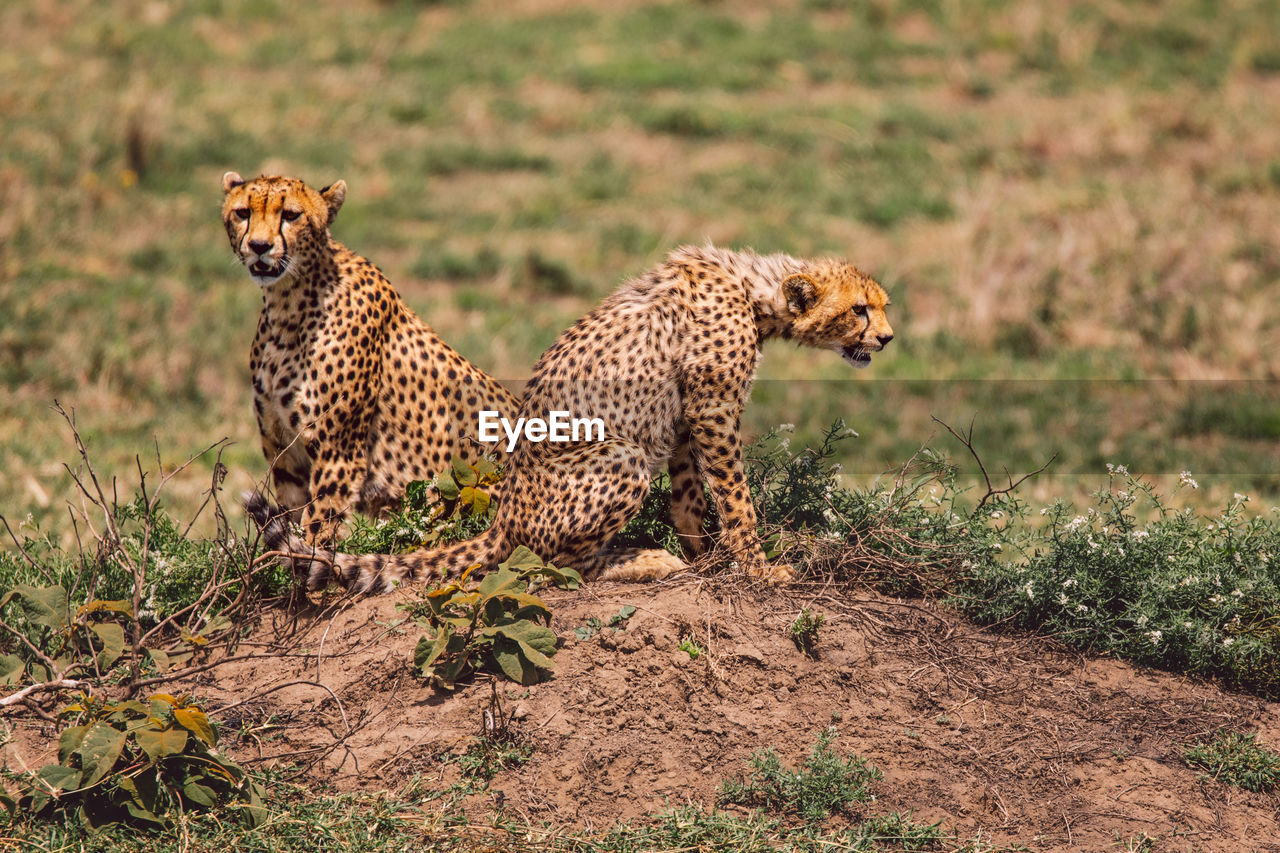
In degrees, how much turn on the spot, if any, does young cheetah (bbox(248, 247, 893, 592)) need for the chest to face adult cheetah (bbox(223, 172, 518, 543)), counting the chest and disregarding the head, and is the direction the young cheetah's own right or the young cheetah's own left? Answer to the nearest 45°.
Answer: approximately 180°

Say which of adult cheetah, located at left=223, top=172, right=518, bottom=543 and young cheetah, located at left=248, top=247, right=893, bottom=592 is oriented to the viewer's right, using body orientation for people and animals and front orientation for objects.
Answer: young cheetah, located at left=248, top=247, right=893, bottom=592

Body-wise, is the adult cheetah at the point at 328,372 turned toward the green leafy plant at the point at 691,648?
no

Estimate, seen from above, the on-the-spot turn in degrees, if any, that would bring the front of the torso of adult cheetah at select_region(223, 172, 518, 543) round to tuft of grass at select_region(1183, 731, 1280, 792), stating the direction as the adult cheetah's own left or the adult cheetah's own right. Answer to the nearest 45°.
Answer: approximately 90° to the adult cheetah's own left

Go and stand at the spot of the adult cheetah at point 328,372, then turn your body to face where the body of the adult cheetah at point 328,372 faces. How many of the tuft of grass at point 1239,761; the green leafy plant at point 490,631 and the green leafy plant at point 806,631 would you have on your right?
0

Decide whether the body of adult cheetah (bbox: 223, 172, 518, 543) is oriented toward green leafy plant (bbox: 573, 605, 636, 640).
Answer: no

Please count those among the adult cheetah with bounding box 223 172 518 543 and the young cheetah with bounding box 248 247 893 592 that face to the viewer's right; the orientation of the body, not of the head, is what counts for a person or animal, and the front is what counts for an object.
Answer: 1

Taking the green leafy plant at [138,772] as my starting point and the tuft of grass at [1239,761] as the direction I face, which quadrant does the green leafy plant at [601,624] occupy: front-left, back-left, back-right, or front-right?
front-left

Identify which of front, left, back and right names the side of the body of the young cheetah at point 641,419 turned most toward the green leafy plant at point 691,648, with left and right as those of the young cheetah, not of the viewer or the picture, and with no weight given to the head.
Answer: right

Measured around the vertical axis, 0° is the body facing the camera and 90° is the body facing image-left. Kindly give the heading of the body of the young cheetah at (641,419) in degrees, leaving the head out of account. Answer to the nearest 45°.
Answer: approximately 270°

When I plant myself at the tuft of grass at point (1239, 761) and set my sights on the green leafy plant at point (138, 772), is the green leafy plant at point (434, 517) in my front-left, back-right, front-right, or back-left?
front-right

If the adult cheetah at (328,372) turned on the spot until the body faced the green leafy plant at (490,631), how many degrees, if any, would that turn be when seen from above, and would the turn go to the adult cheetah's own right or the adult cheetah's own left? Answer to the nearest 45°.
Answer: approximately 90° to the adult cheetah's own left

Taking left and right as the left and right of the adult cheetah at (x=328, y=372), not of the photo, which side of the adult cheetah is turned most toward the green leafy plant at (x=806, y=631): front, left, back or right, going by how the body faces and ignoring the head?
left

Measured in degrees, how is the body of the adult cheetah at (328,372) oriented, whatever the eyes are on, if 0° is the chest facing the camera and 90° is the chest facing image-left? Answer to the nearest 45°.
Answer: approximately 45°
